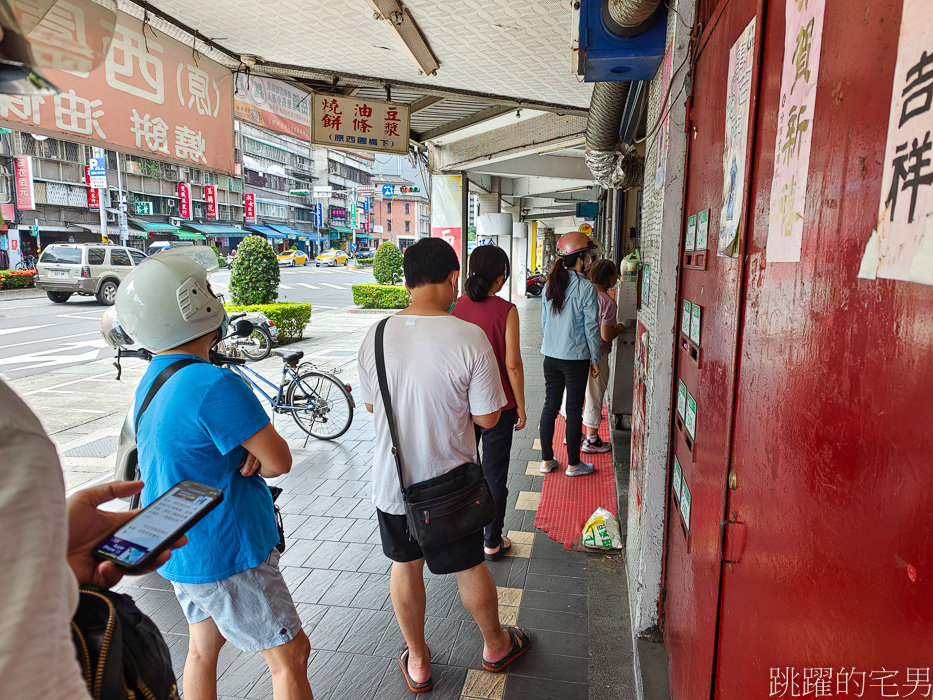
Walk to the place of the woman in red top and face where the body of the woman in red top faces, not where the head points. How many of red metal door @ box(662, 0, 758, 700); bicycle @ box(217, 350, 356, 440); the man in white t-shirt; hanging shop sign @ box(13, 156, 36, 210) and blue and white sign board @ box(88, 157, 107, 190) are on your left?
3

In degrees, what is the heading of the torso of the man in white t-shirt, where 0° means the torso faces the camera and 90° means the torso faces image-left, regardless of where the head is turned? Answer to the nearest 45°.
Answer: approximately 225°

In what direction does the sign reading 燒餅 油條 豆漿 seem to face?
toward the camera

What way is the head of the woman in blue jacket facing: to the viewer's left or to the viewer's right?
to the viewer's right

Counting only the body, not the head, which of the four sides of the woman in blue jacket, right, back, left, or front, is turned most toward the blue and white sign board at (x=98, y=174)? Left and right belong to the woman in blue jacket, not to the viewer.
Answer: left

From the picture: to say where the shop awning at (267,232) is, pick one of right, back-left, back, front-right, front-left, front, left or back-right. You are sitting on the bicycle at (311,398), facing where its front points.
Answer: right

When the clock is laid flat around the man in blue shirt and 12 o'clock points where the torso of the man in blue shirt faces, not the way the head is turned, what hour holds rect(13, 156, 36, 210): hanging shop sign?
The hanging shop sign is roughly at 10 o'clock from the man in blue shirt.

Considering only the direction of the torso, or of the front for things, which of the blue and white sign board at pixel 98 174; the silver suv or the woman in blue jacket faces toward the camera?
the blue and white sign board

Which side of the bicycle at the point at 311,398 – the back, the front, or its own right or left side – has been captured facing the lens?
left

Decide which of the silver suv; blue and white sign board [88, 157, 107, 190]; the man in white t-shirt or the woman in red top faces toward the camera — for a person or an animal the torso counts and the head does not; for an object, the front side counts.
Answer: the blue and white sign board

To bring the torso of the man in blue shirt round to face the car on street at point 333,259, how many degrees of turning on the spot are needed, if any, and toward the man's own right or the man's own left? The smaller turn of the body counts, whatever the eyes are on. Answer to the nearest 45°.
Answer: approximately 45° to the man's own left

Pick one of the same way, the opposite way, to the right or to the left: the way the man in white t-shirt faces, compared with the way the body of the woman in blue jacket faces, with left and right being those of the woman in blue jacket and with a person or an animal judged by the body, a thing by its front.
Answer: the same way
